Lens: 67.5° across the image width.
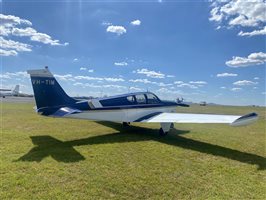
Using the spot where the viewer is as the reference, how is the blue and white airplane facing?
facing away from the viewer and to the right of the viewer
